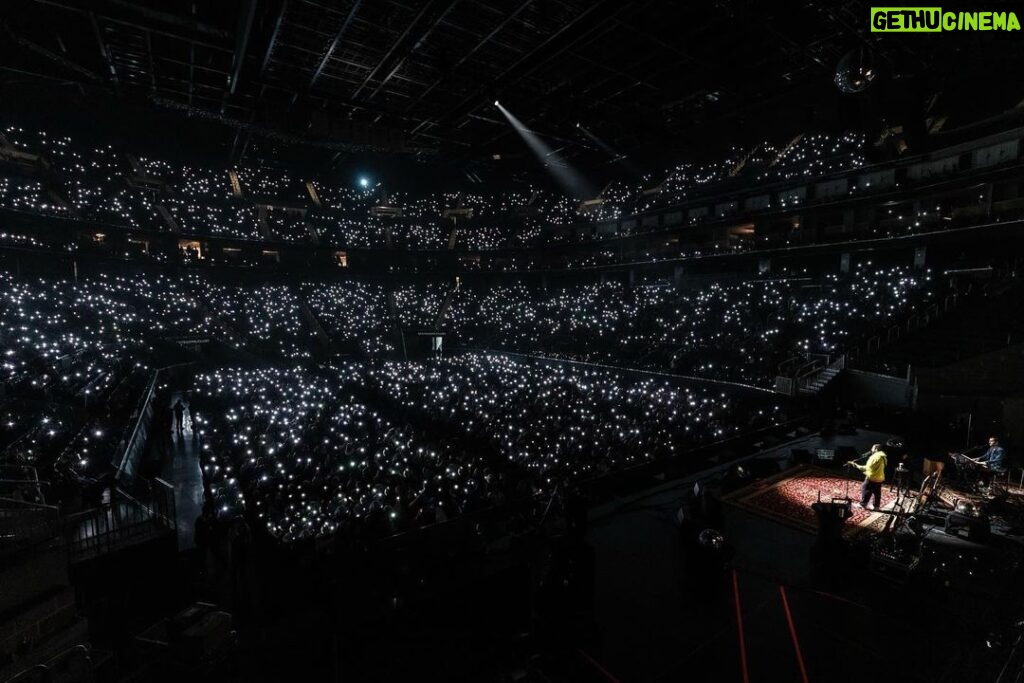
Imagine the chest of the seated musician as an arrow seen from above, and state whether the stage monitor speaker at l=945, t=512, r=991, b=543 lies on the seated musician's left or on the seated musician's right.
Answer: on the seated musician's left

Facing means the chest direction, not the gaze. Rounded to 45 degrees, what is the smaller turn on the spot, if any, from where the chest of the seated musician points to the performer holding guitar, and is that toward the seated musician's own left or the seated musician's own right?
approximately 45° to the seated musician's own left

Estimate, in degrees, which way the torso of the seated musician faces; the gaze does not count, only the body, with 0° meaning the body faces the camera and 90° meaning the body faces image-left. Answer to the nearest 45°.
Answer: approximately 90°
